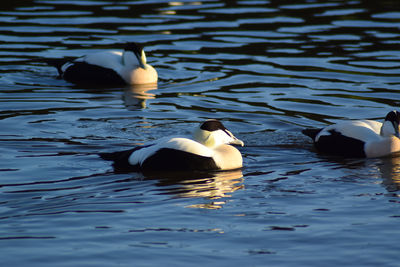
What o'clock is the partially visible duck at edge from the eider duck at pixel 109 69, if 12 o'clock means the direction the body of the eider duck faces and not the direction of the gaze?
The partially visible duck at edge is roughly at 2 o'clock from the eider duck.

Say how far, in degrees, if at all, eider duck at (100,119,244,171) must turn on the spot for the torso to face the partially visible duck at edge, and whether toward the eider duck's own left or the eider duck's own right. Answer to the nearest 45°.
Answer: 0° — it already faces it

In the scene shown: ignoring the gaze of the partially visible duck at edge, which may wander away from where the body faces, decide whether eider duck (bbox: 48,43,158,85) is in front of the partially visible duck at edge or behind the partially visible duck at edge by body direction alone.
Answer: behind

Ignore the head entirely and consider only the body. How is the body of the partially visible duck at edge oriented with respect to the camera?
to the viewer's right

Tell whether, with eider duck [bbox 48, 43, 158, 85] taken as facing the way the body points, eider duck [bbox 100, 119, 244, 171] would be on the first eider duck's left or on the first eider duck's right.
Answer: on the first eider duck's right

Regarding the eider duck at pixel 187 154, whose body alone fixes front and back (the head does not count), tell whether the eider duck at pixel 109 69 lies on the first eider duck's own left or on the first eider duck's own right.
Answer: on the first eider duck's own left

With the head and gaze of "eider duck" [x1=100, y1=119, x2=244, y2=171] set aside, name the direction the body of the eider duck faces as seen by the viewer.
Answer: to the viewer's right

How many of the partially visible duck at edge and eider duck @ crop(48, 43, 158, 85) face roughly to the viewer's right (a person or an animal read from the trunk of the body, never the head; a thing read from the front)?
2

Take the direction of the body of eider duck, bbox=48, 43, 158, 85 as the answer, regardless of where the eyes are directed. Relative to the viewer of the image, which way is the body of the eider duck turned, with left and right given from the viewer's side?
facing to the right of the viewer
